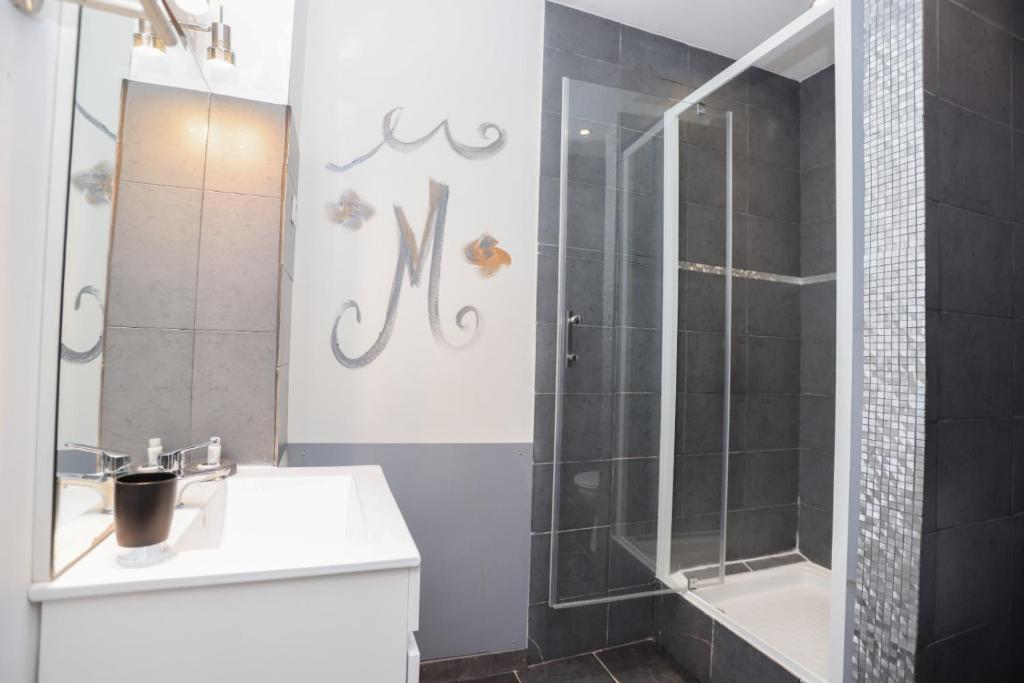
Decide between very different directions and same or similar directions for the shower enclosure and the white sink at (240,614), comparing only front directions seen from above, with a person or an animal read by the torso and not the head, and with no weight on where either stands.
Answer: very different directions

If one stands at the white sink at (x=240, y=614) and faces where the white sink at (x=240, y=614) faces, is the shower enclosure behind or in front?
in front

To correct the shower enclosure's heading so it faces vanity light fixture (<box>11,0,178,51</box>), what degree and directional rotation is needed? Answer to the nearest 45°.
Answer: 0° — it already faces it

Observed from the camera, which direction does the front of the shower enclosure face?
facing the viewer and to the left of the viewer

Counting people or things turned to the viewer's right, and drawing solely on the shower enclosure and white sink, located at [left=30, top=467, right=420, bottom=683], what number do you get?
1

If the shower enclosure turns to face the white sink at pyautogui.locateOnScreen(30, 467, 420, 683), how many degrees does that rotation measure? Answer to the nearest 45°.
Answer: approximately 45° to its left

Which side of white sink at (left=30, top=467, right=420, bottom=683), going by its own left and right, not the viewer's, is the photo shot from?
right
